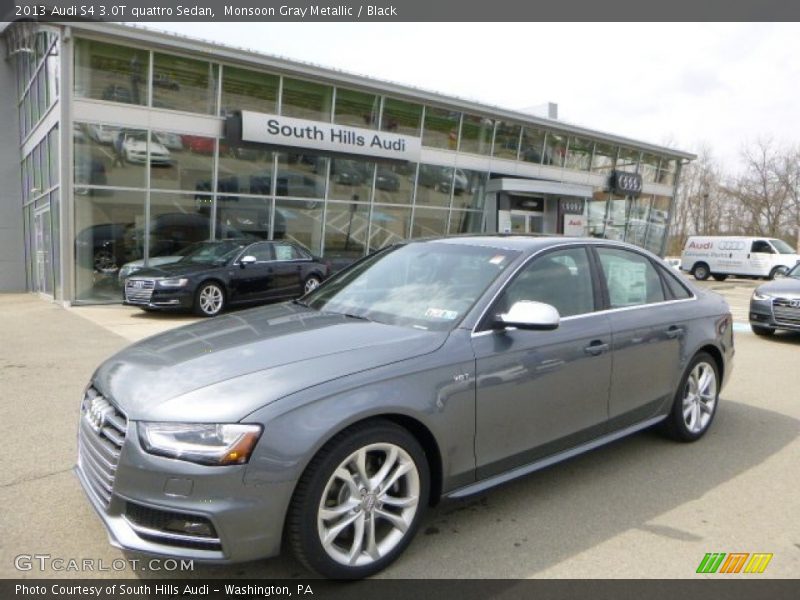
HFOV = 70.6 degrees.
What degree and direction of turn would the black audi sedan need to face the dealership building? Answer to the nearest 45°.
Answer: approximately 135° to its right

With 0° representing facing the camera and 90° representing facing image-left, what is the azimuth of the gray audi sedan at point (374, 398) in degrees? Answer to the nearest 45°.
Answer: approximately 45°

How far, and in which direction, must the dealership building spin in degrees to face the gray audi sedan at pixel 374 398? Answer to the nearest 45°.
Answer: approximately 45° to its right

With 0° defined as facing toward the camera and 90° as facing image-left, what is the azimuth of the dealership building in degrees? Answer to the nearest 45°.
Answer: approximately 315°

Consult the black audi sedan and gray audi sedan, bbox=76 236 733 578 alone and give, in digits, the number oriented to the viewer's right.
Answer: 0

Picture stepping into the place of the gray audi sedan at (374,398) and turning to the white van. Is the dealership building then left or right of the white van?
left

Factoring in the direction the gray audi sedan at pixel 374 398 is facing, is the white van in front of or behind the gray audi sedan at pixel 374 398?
behind

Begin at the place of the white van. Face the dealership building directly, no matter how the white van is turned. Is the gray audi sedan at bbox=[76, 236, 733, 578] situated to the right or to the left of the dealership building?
left

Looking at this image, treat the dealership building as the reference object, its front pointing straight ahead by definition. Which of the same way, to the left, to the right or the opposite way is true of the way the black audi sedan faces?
to the right

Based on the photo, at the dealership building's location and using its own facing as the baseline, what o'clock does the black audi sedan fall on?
The black audi sedan is roughly at 1 o'clock from the dealership building.

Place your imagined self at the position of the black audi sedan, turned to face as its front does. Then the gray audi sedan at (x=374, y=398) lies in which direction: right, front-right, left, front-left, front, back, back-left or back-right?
front-left
